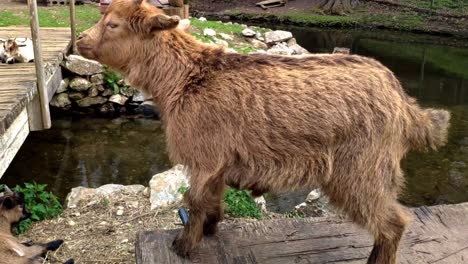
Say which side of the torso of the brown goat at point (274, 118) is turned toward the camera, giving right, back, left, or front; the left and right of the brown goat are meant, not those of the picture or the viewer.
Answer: left

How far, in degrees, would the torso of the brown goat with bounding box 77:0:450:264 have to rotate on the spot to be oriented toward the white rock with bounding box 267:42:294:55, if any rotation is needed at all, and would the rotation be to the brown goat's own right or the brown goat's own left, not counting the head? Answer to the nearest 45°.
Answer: approximately 90° to the brown goat's own right

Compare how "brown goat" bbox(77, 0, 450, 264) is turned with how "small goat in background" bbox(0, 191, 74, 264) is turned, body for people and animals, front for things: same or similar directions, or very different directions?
very different directions

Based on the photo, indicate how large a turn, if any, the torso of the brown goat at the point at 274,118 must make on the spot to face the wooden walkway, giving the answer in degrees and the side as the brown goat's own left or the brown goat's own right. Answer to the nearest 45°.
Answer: approximately 45° to the brown goat's own right

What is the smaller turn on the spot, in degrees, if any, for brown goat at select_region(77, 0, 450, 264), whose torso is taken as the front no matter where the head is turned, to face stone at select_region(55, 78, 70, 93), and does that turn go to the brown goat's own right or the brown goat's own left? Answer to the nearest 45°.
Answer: approximately 45° to the brown goat's own right

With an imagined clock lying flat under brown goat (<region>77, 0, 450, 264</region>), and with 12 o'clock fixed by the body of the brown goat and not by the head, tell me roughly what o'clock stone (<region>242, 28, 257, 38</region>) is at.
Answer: The stone is roughly at 3 o'clock from the brown goat.

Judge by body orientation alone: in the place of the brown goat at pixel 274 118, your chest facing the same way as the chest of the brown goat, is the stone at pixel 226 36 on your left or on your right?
on your right
